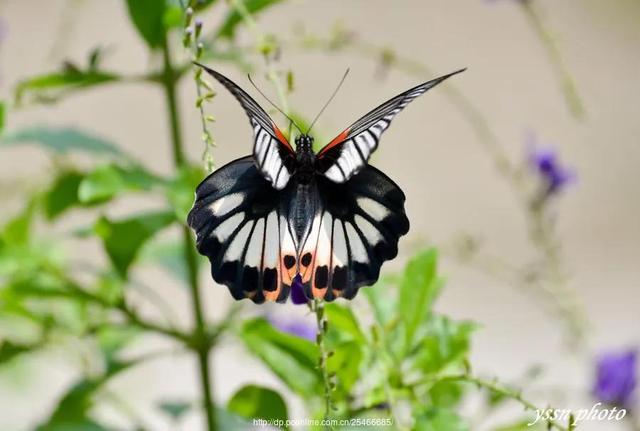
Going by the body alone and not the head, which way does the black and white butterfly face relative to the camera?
away from the camera
